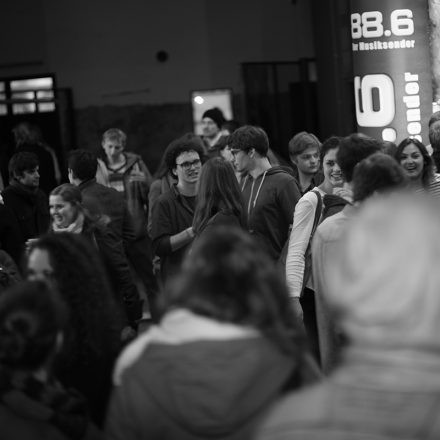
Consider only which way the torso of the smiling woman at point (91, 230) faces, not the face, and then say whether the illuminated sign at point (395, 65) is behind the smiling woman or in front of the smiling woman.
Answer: behind

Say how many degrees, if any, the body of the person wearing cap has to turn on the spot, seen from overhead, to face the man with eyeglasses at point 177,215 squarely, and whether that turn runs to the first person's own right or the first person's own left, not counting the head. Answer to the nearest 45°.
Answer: approximately 45° to the first person's own left

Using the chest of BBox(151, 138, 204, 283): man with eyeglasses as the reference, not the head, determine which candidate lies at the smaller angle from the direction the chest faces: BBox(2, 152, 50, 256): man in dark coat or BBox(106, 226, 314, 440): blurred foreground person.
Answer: the blurred foreground person

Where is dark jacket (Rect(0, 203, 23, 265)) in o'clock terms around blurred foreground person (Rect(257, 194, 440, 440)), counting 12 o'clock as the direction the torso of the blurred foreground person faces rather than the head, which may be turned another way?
The dark jacket is roughly at 11 o'clock from the blurred foreground person.

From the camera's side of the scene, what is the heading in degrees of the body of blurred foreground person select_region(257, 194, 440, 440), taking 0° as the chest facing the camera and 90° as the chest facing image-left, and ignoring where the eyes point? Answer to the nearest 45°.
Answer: approximately 180°

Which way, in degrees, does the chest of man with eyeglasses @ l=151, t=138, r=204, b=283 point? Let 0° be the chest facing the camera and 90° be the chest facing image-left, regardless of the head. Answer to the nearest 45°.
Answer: approximately 315°

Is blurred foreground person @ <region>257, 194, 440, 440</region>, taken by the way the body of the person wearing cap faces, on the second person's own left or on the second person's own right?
on the second person's own left

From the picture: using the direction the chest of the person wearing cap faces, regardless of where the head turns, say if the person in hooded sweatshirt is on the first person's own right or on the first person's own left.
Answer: on the first person's own left
